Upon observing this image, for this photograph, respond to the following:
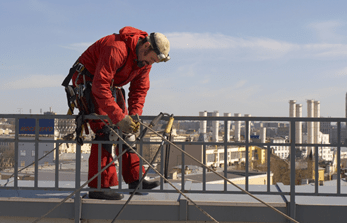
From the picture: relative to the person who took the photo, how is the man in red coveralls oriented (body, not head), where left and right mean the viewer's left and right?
facing to the right of the viewer

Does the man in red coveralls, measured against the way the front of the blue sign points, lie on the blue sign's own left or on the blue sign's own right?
on the blue sign's own left

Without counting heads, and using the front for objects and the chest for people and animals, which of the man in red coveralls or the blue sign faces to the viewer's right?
the man in red coveralls

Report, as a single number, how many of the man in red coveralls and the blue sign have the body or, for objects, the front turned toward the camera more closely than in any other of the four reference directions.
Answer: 1

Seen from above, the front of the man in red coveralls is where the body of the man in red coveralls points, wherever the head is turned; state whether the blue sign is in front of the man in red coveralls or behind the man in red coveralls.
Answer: behind

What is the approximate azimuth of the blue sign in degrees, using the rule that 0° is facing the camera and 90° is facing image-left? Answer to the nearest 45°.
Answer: approximately 0°

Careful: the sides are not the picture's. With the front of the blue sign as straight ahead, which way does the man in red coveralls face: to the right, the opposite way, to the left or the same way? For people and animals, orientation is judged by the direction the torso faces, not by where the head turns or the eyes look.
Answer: to the left

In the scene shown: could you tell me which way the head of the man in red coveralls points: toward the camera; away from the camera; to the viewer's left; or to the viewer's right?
to the viewer's right
